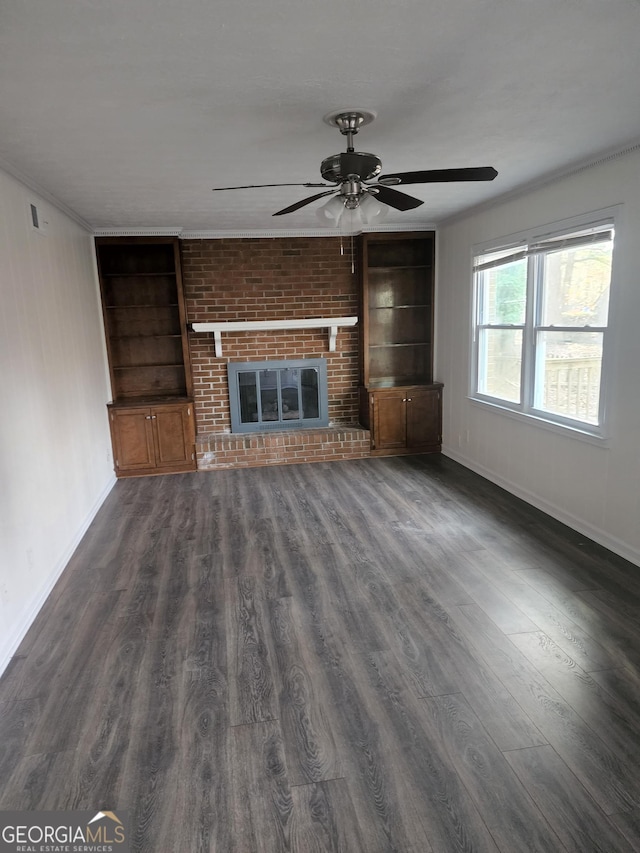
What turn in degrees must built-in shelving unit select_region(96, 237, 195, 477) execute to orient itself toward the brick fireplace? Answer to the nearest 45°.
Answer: approximately 90° to its left

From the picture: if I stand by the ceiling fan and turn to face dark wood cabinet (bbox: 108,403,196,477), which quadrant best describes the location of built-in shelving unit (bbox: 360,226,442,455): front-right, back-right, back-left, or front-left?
front-right

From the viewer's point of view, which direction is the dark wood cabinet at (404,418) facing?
toward the camera

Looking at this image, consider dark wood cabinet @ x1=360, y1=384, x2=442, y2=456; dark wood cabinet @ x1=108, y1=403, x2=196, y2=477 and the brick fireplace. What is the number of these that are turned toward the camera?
3

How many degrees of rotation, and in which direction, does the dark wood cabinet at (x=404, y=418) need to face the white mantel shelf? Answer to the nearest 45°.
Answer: approximately 90° to its right

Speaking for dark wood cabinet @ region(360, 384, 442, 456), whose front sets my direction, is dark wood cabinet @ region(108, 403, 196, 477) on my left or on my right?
on my right

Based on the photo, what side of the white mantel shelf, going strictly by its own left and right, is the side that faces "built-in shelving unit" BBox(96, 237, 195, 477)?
right

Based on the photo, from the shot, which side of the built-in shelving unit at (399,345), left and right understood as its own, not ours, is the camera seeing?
front

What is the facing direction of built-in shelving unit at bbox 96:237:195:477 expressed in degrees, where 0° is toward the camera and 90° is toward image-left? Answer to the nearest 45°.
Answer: approximately 0°

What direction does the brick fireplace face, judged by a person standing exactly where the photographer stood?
facing the viewer

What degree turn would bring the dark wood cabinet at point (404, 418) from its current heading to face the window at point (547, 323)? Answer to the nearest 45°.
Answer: approximately 45° to its left

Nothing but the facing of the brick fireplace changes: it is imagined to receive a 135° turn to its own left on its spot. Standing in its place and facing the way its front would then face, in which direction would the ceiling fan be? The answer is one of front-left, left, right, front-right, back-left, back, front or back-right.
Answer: back-right

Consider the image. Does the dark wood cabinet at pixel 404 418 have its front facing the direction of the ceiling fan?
yes

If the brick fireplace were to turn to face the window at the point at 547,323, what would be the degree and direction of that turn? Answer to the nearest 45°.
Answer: approximately 45° to its left

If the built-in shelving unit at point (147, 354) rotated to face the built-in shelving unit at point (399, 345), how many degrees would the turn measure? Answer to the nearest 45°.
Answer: approximately 90° to its left
